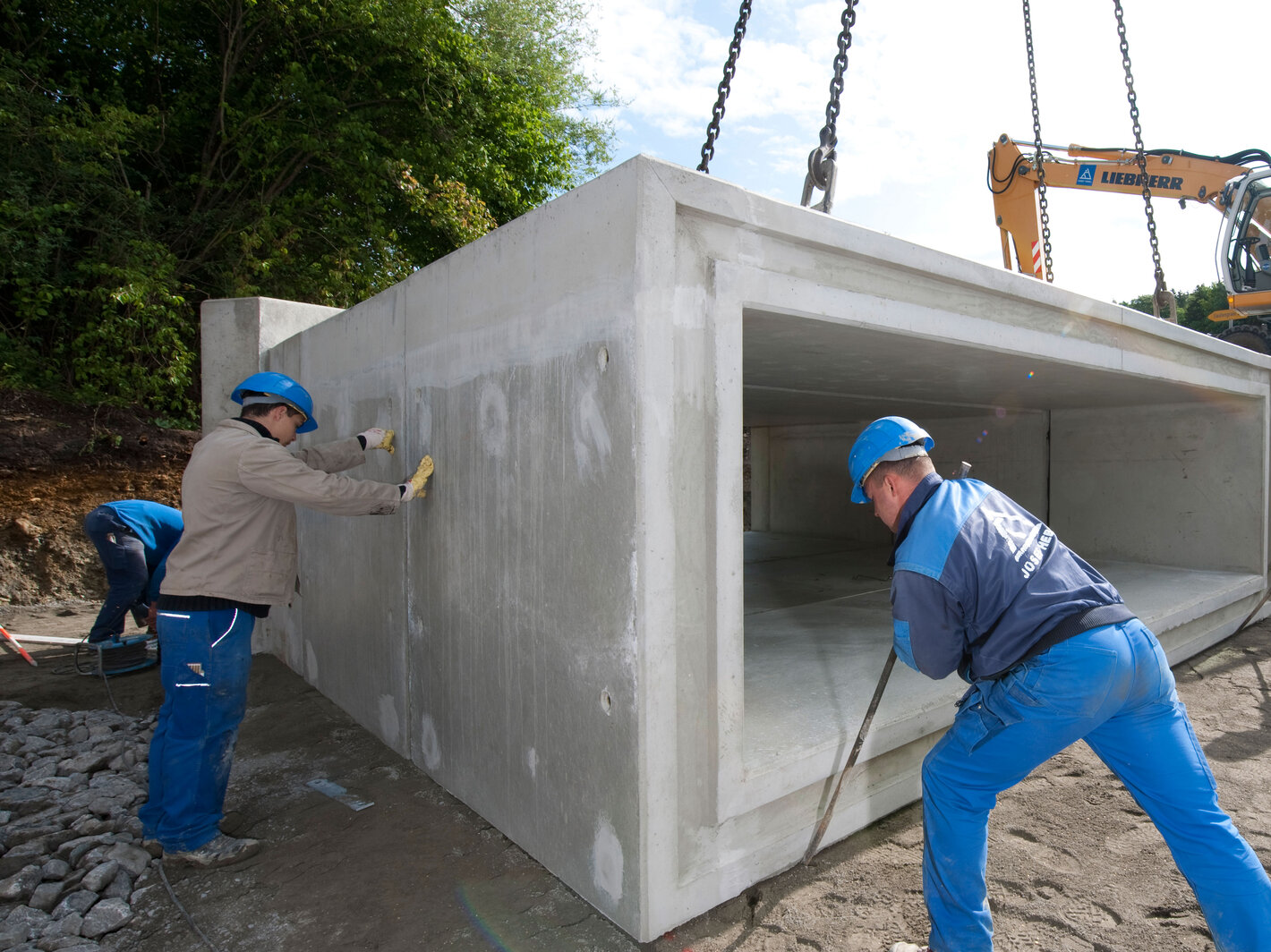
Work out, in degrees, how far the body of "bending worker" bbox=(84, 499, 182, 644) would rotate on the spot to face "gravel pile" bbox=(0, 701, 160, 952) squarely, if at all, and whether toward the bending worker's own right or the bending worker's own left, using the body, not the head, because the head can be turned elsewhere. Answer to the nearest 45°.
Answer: approximately 90° to the bending worker's own right

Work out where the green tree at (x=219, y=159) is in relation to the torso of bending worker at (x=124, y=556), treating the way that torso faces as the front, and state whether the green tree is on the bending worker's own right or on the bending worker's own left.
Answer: on the bending worker's own left

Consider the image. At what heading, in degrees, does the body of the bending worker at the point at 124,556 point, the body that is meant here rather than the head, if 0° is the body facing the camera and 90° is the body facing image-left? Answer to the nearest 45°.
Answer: approximately 270°

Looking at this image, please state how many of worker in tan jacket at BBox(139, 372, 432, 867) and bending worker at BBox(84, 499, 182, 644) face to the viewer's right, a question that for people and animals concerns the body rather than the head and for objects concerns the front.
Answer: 2

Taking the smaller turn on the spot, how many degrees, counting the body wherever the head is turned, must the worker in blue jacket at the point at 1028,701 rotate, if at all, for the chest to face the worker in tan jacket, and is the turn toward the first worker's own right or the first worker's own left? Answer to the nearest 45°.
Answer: approximately 45° to the first worker's own left

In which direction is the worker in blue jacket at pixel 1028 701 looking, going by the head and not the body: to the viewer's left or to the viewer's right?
to the viewer's left

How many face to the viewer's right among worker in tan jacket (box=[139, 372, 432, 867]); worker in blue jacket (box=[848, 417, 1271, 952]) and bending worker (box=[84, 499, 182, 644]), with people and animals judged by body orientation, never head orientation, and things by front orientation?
2

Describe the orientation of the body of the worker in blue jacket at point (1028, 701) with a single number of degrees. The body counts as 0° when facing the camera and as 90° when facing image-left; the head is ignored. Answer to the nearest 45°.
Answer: approximately 135°

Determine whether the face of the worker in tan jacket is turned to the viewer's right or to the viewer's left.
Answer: to the viewer's right

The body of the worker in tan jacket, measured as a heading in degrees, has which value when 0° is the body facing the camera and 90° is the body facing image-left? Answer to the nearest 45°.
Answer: approximately 270°

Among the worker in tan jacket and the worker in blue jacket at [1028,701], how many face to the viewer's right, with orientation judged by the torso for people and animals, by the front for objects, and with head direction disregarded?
1
